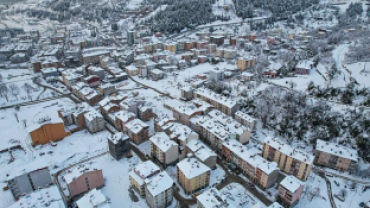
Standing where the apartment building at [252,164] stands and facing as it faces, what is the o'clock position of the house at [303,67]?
The house is roughly at 5 o'clock from the apartment building.

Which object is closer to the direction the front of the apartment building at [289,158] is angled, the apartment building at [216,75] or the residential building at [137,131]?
the residential building

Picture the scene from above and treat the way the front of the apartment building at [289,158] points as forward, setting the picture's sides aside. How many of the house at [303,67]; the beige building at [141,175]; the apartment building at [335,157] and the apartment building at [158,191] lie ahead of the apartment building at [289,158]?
2

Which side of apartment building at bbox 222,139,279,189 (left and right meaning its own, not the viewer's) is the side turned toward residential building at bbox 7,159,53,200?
front

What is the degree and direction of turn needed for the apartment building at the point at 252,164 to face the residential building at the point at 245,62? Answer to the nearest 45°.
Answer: approximately 135° to its right

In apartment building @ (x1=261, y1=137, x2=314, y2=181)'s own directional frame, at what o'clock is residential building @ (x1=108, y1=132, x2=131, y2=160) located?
The residential building is roughly at 1 o'clock from the apartment building.

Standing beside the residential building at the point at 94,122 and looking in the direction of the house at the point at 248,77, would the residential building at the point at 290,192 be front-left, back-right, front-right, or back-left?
front-right

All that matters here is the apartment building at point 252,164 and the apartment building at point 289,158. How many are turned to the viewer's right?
0

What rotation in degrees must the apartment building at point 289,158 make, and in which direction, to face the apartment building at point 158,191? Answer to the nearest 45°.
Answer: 0° — it already faces it

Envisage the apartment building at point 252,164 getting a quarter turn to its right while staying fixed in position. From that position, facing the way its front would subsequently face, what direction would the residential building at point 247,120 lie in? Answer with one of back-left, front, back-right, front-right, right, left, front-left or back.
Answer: front-right

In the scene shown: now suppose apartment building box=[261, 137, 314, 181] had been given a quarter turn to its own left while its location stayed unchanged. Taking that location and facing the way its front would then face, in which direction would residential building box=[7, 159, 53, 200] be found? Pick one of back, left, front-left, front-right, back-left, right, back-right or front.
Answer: right

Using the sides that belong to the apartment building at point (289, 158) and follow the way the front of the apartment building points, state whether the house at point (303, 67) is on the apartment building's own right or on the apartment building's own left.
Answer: on the apartment building's own right

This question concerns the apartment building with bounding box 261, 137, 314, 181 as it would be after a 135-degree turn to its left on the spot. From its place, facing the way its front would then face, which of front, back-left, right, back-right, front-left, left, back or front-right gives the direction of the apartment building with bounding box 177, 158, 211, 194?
back-right

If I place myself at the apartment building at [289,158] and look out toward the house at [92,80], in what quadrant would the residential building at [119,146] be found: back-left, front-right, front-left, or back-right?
front-left

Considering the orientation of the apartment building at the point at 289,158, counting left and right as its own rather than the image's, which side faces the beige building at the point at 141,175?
front

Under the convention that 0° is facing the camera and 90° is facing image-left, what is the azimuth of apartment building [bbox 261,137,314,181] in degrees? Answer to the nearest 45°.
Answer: approximately 45°

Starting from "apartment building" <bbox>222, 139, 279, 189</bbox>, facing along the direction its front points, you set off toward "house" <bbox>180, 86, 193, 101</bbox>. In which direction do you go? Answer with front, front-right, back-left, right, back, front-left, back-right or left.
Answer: right

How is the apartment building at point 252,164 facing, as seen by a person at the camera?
facing the viewer and to the left of the viewer
